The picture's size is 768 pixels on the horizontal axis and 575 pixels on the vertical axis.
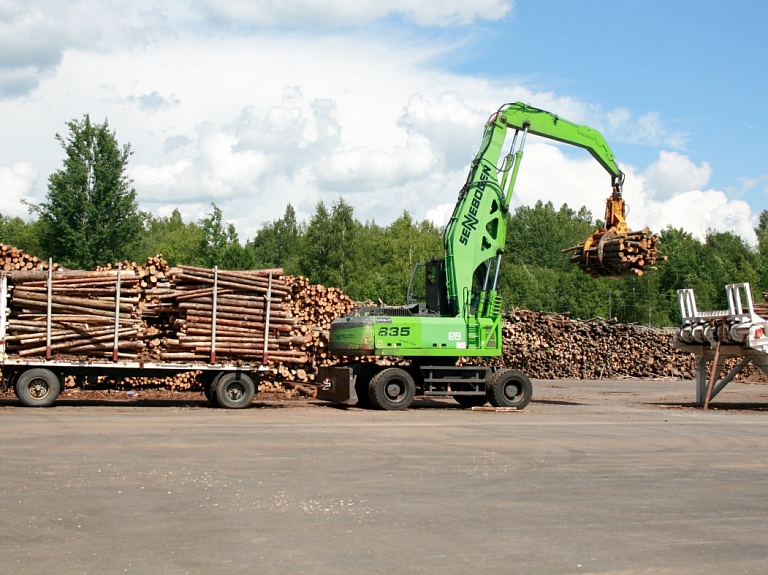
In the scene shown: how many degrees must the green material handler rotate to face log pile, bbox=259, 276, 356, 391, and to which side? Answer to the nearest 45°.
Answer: approximately 135° to its left

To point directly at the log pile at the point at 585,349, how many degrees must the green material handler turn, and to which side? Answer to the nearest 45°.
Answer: approximately 90° to its left

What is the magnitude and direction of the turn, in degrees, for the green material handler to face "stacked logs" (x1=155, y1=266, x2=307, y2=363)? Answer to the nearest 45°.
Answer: approximately 180°

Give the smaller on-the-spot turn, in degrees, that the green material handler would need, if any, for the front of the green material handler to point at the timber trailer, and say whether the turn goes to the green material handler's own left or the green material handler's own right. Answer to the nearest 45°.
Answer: approximately 180°

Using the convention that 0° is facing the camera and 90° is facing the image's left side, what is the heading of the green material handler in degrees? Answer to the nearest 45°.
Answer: approximately 270°

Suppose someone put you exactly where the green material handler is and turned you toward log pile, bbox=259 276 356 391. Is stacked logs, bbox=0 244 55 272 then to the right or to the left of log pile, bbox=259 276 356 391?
left
